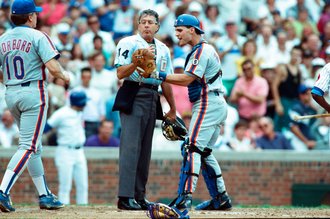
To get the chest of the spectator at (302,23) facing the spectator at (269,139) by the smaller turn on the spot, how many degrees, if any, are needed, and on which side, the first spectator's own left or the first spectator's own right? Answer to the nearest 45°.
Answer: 0° — they already face them

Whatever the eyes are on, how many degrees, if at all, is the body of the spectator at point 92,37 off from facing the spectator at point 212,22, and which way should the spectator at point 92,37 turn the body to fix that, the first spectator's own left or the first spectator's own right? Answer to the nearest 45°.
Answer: approximately 90° to the first spectator's own left

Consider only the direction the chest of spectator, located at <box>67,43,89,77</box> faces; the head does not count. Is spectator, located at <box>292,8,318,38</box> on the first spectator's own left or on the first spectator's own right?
on the first spectator's own left

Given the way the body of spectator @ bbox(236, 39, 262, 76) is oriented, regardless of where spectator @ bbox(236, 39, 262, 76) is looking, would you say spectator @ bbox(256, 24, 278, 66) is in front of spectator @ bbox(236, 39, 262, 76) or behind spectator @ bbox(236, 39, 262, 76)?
behind

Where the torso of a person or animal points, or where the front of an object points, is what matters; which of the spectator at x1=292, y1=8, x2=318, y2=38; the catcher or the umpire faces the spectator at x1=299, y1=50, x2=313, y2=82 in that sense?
the spectator at x1=292, y1=8, x2=318, y2=38

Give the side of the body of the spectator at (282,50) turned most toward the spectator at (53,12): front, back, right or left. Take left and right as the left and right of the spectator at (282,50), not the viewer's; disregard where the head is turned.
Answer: right

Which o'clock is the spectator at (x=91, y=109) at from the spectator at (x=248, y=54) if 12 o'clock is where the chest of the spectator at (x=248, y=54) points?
the spectator at (x=91, y=109) is roughly at 2 o'clock from the spectator at (x=248, y=54).

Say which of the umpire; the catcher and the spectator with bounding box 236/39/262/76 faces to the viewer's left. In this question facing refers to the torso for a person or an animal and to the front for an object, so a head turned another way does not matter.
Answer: the catcher

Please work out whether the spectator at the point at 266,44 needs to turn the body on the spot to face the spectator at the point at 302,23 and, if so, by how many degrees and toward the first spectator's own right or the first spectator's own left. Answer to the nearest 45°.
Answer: approximately 135° to the first spectator's own left

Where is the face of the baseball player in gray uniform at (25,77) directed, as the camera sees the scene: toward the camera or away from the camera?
away from the camera
